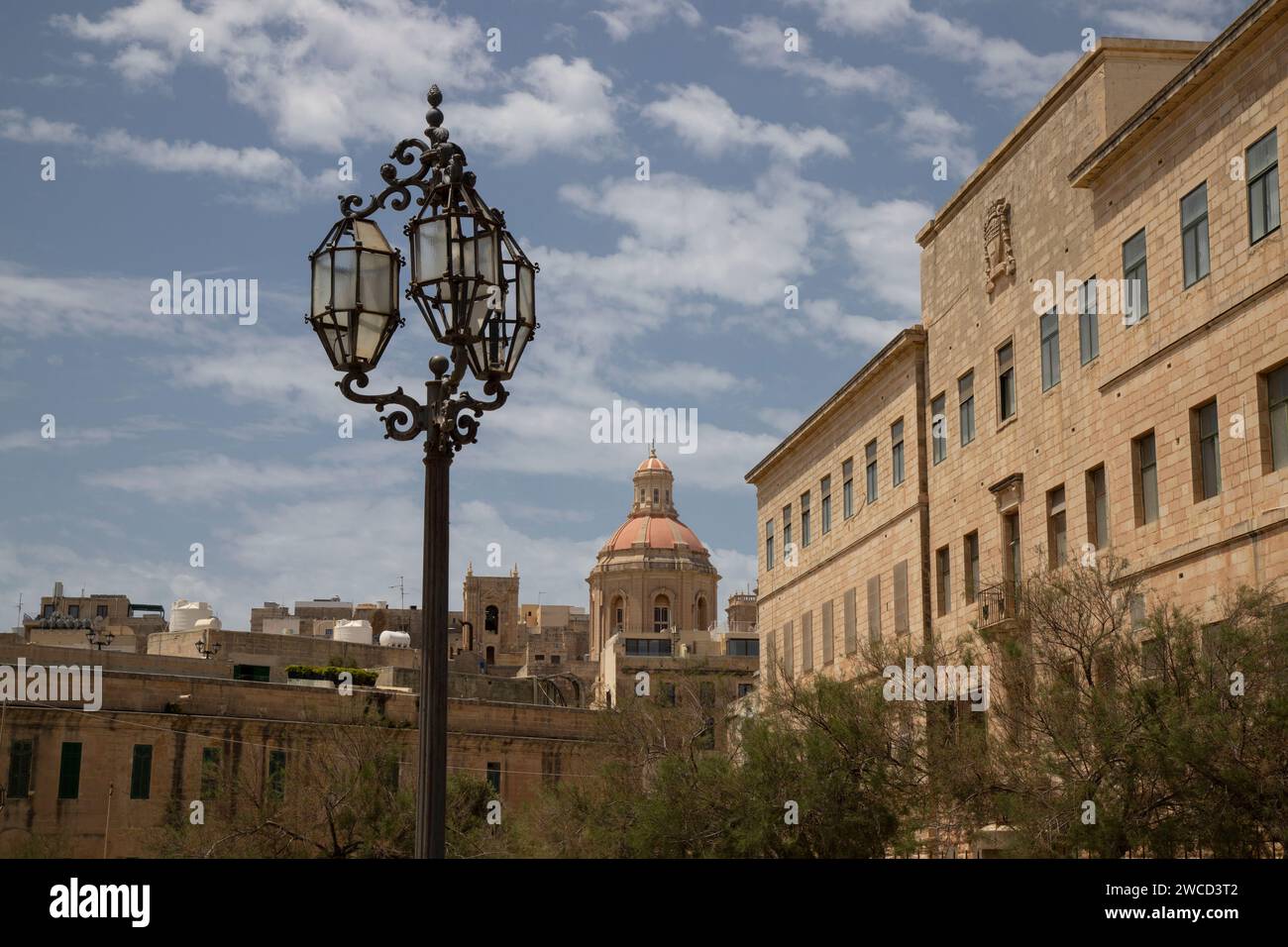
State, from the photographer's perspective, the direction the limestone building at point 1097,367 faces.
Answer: facing the viewer and to the left of the viewer
